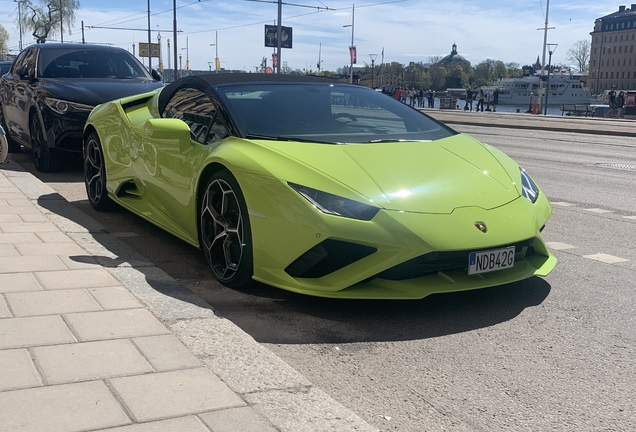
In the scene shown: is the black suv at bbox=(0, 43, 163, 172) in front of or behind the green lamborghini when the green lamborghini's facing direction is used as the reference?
behind

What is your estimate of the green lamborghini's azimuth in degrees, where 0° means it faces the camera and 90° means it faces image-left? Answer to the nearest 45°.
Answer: approximately 315°

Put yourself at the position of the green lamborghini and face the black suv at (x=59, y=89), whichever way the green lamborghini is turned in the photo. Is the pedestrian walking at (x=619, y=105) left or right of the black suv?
right

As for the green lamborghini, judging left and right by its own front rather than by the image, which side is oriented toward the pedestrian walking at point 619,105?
left
